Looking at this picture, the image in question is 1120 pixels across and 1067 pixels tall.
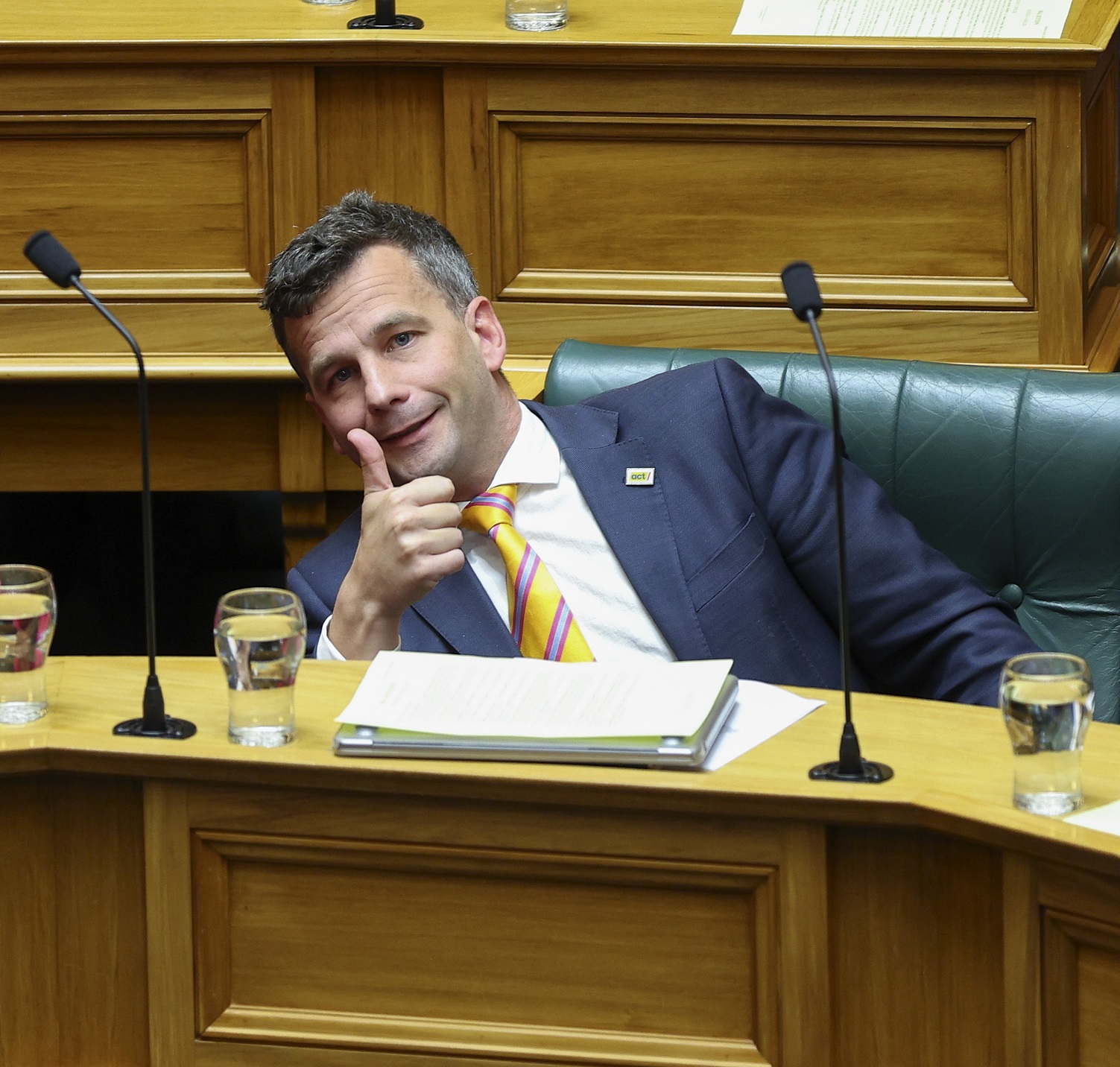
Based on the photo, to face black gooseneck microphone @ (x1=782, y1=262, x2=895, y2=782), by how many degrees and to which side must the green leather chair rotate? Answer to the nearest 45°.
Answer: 0° — it already faces it

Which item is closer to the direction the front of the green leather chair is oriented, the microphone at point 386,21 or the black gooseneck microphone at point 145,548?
the black gooseneck microphone

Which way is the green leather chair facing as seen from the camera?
toward the camera

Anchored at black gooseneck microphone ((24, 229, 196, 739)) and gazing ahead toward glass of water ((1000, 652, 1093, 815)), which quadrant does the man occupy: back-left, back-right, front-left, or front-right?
front-left

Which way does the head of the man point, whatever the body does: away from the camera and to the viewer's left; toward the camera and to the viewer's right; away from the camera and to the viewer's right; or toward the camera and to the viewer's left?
toward the camera and to the viewer's left

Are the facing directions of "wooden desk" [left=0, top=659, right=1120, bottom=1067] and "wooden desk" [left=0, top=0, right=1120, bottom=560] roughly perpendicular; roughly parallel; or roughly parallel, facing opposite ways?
roughly parallel

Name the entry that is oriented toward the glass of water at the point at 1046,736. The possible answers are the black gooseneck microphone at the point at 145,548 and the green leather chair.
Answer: the green leather chair

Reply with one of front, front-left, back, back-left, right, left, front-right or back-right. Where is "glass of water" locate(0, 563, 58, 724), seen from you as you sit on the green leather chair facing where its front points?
front-right

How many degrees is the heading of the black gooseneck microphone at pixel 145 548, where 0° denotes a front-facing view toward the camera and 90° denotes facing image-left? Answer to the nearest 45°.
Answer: approximately 90°

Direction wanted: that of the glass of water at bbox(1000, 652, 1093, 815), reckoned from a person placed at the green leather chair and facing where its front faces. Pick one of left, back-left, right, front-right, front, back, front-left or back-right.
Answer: front

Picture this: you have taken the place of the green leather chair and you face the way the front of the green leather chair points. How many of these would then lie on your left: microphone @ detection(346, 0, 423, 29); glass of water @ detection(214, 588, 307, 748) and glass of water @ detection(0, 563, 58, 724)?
0
